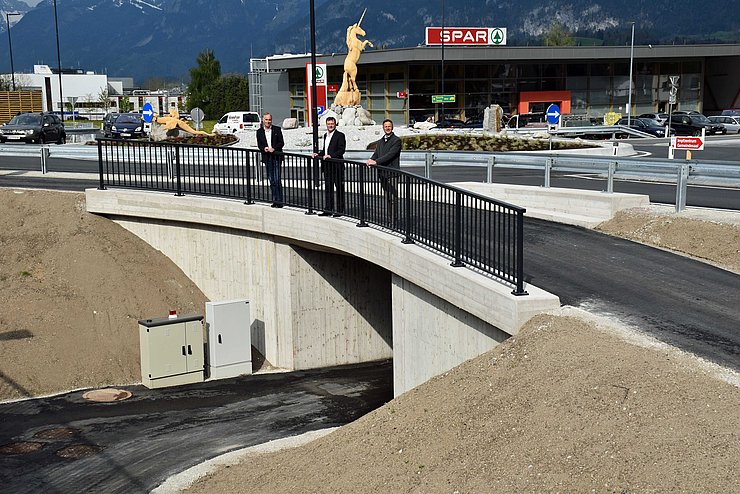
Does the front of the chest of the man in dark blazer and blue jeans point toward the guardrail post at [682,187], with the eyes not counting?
no

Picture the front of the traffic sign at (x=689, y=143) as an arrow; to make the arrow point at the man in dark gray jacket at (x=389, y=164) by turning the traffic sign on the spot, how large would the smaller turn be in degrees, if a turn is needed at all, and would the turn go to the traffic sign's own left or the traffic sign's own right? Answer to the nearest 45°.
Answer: approximately 45° to the traffic sign's own right

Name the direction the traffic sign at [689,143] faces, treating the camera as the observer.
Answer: facing the viewer

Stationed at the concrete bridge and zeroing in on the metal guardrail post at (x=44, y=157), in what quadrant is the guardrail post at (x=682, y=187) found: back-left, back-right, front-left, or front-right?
back-right

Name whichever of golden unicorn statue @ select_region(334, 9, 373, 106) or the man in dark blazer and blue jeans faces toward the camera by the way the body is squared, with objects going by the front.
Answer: the man in dark blazer and blue jeans

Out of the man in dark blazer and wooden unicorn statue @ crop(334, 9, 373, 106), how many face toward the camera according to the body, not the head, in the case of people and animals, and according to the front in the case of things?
1

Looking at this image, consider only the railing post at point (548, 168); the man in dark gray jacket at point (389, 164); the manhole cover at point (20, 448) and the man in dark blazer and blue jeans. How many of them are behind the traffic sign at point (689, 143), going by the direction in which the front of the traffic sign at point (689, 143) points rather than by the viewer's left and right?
0

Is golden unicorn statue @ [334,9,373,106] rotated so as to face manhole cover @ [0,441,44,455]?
no

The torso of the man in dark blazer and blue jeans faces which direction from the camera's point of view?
toward the camera

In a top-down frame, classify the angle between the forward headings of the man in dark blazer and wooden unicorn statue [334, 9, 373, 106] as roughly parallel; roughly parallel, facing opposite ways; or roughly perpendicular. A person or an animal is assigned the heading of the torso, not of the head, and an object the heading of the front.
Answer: roughly perpendicular

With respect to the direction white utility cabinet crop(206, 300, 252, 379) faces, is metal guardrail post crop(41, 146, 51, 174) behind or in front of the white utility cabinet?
behind

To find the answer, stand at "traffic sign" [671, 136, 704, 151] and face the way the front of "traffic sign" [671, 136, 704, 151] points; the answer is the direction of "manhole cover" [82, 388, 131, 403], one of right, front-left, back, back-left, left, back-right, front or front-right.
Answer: front-right

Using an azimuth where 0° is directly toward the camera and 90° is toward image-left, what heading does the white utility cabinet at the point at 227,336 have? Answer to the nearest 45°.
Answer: approximately 315°

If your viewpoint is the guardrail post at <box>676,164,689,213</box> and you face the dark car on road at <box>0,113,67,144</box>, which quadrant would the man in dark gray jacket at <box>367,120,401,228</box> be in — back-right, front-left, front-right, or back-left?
front-left

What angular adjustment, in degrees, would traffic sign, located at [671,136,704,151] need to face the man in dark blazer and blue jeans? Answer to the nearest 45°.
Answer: approximately 45° to its right
